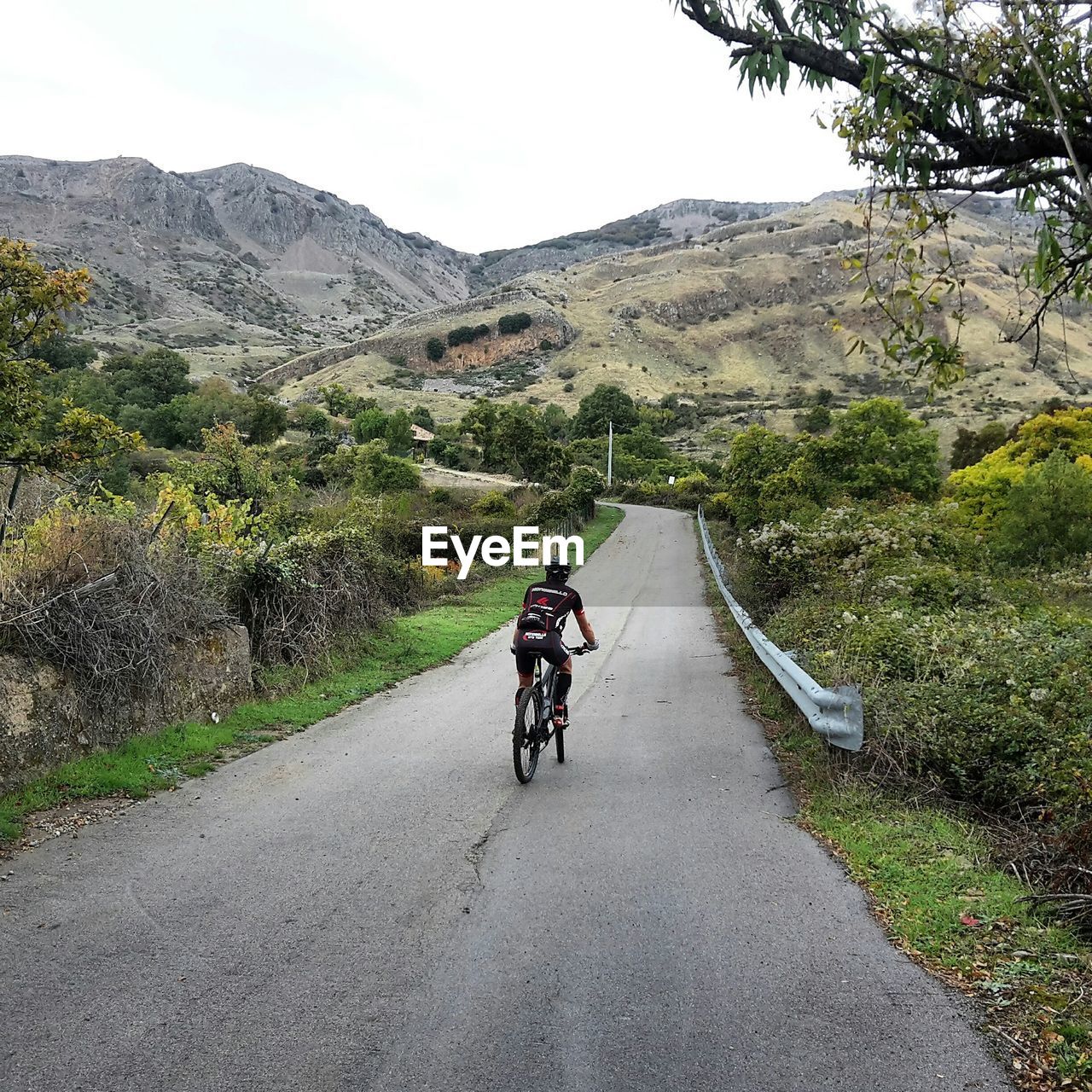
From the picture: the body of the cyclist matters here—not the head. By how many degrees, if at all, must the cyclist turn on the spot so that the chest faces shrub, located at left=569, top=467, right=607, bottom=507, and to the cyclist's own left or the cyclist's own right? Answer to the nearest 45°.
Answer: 0° — they already face it

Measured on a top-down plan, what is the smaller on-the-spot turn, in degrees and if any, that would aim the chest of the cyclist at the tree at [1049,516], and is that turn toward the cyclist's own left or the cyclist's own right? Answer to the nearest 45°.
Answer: approximately 45° to the cyclist's own right

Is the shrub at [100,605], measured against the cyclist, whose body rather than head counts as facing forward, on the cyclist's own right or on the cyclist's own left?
on the cyclist's own left

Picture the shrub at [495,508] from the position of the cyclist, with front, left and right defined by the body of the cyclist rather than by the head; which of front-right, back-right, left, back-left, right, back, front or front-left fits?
front

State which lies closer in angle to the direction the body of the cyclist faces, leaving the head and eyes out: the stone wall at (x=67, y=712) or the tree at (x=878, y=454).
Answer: the tree

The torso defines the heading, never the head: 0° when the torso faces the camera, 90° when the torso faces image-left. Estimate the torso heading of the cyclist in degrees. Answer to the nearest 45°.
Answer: approximately 180°

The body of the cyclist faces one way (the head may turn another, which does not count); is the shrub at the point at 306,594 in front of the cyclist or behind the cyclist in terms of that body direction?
in front

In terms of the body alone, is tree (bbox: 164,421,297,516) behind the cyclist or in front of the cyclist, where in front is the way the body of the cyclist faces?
in front

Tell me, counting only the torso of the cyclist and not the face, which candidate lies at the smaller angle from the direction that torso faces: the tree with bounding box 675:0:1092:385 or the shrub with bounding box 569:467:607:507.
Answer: the shrub

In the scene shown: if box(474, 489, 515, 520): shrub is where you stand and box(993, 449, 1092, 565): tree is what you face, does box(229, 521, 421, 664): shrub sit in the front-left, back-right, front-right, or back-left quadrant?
front-right
